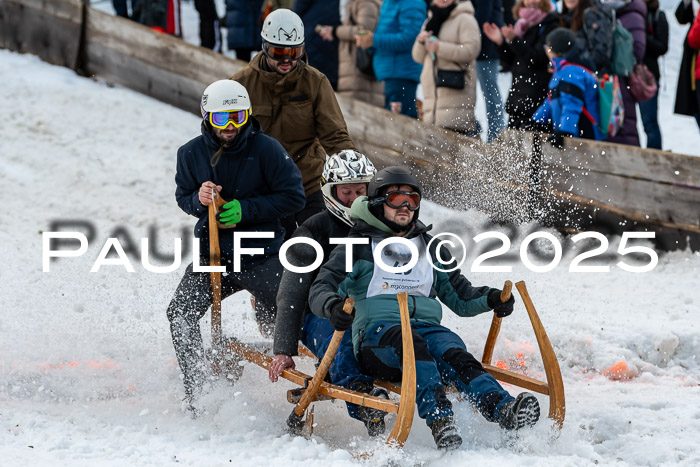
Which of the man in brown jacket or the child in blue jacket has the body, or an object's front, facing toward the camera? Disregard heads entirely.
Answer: the man in brown jacket

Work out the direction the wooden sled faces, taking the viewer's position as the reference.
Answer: facing the viewer and to the right of the viewer

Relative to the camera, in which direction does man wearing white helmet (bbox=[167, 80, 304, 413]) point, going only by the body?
toward the camera

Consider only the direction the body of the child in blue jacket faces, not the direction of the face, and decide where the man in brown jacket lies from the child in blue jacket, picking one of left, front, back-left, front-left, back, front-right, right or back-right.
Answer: front-left

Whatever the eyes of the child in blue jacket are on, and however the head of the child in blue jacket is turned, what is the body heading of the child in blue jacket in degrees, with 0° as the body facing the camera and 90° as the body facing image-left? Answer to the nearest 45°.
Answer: approximately 90°

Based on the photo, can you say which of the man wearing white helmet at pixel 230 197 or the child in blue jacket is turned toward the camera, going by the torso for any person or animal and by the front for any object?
the man wearing white helmet

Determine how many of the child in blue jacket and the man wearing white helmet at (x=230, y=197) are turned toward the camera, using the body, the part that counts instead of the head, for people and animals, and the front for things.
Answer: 1

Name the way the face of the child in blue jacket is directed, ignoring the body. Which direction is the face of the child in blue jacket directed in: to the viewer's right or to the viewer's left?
to the viewer's left

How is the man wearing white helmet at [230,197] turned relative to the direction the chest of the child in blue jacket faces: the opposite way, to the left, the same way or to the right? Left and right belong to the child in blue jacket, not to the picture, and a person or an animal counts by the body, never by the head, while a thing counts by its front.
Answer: to the left

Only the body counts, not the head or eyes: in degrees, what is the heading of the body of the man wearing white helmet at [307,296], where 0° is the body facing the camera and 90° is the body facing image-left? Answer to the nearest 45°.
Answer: approximately 315°

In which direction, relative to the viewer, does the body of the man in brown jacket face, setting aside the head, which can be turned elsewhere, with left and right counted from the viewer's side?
facing the viewer
